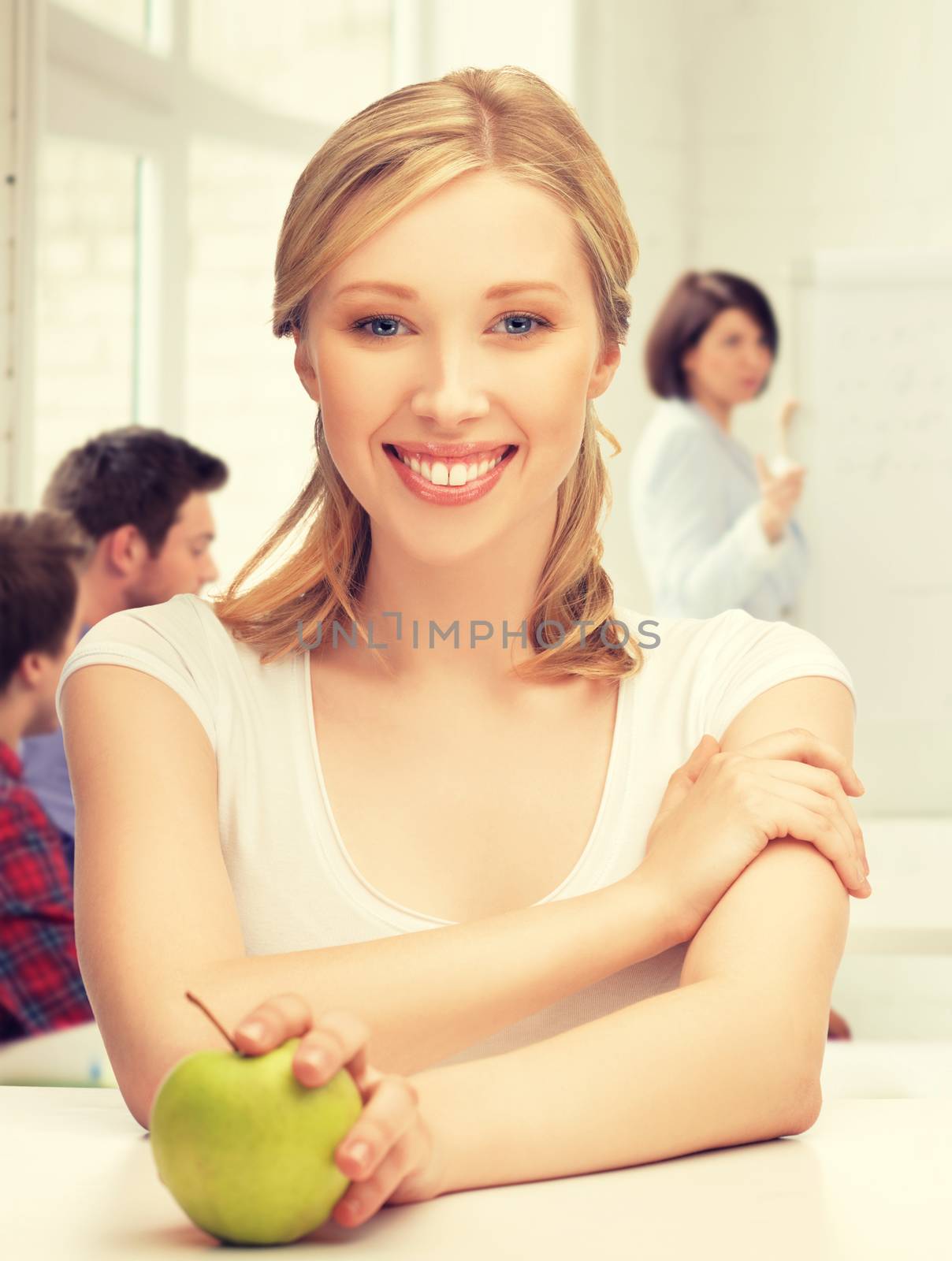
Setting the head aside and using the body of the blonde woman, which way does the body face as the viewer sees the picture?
toward the camera

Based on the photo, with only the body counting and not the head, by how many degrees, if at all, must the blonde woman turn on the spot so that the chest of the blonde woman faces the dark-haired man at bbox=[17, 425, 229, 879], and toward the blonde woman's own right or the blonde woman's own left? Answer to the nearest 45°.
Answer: approximately 180°

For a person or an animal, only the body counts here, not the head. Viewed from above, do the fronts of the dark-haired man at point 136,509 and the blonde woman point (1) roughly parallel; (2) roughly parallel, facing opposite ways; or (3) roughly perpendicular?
roughly perpendicular

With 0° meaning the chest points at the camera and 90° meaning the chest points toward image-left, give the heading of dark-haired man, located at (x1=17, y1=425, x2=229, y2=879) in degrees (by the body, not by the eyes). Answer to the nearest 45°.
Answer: approximately 270°

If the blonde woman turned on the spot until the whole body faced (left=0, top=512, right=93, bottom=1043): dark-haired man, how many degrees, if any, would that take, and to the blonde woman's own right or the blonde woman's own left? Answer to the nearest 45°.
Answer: approximately 135° to the blonde woman's own right

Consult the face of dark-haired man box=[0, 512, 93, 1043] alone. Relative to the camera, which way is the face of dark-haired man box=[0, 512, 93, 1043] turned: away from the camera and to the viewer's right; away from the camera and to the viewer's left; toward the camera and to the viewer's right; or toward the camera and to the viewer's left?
away from the camera and to the viewer's right

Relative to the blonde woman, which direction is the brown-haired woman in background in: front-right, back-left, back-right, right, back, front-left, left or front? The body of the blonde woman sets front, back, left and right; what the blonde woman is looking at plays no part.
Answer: back

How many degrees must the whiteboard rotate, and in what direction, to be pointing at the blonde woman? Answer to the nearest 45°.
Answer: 0° — it already faces them

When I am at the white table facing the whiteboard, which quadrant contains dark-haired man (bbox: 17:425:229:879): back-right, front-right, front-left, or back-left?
front-left

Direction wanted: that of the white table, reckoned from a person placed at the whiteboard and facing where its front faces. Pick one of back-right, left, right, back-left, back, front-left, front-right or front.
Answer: front

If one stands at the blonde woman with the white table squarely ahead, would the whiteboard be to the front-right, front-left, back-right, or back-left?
back-left
